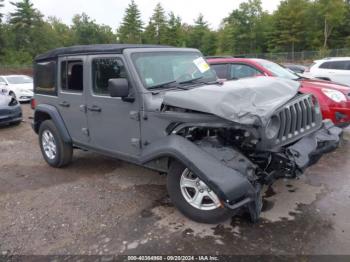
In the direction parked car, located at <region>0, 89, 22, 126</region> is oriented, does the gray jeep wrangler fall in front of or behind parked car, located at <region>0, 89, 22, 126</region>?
in front

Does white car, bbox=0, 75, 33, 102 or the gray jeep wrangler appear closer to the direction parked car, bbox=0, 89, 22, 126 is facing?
the gray jeep wrangler

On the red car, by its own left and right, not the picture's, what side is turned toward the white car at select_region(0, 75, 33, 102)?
back

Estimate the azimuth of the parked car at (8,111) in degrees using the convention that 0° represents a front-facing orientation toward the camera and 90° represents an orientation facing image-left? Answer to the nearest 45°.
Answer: approximately 315°

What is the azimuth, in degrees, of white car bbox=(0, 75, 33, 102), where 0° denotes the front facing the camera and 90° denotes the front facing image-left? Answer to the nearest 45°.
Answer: approximately 315°

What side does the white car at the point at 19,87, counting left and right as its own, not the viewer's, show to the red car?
front

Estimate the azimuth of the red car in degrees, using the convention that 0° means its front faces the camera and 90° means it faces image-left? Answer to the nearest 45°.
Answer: approximately 315°
